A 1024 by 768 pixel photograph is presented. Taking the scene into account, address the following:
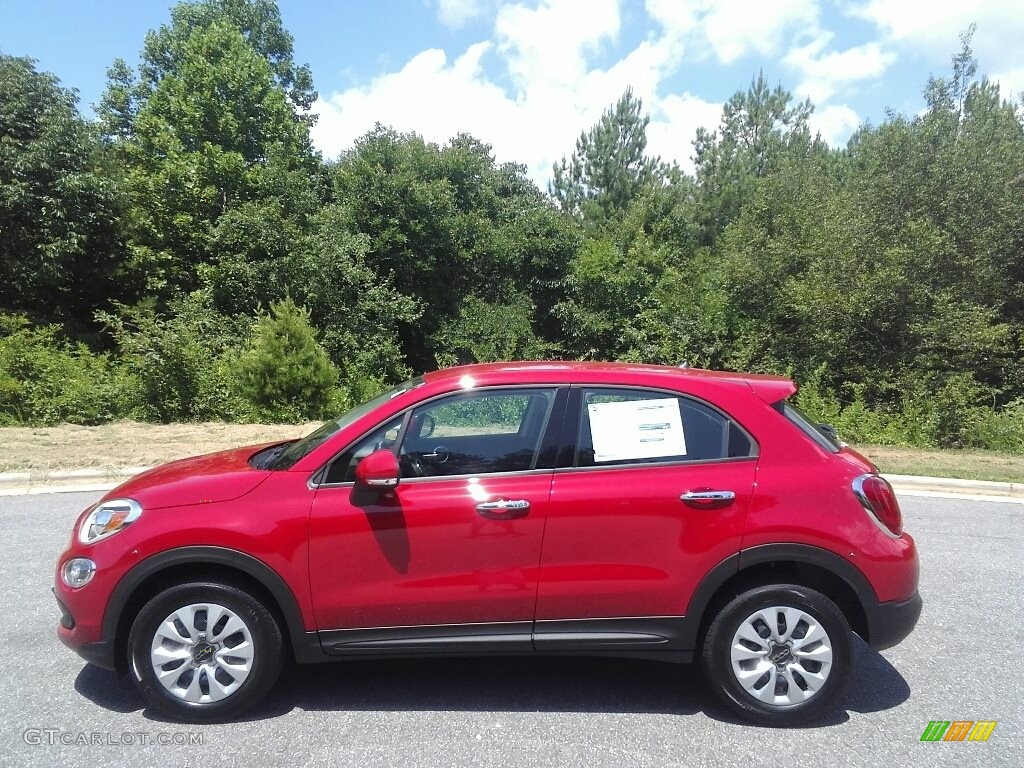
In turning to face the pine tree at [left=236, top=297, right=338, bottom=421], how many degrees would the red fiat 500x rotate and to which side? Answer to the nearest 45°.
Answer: approximately 90° to its right

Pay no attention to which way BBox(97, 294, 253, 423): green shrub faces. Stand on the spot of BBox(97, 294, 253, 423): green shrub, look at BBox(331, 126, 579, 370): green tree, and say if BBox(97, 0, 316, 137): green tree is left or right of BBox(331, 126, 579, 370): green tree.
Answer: left

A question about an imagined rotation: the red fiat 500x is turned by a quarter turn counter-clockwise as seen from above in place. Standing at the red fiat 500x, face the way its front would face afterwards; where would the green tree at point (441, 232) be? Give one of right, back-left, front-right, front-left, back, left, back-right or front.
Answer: back

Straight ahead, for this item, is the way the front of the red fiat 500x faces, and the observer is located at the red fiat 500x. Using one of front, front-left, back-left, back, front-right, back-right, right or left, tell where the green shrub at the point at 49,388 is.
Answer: front-right

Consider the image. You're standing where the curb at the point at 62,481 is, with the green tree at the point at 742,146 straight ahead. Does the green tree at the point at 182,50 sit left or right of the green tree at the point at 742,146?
left

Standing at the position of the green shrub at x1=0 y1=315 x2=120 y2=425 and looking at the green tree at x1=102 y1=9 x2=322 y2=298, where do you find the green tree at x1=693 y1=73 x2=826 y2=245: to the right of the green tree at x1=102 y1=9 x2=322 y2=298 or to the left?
right

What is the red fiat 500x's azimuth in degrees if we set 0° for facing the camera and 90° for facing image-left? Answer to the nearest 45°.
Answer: approximately 90°

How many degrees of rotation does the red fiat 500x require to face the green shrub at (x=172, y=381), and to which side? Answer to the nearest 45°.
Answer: approximately 45° to its right

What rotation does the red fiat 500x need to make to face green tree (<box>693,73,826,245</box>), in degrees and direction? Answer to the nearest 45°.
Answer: approximately 135° to its right

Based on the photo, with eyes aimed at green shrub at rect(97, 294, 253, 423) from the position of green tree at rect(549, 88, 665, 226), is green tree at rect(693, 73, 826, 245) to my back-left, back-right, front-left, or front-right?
back-left

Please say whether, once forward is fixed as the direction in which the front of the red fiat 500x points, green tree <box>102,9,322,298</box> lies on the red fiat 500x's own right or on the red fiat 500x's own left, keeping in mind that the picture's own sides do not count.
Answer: on the red fiat 500x's own right

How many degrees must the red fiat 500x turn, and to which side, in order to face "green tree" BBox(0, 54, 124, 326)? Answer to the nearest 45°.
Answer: approximately 45° to its right

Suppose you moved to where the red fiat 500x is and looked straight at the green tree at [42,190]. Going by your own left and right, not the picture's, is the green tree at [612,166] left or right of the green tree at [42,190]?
right
